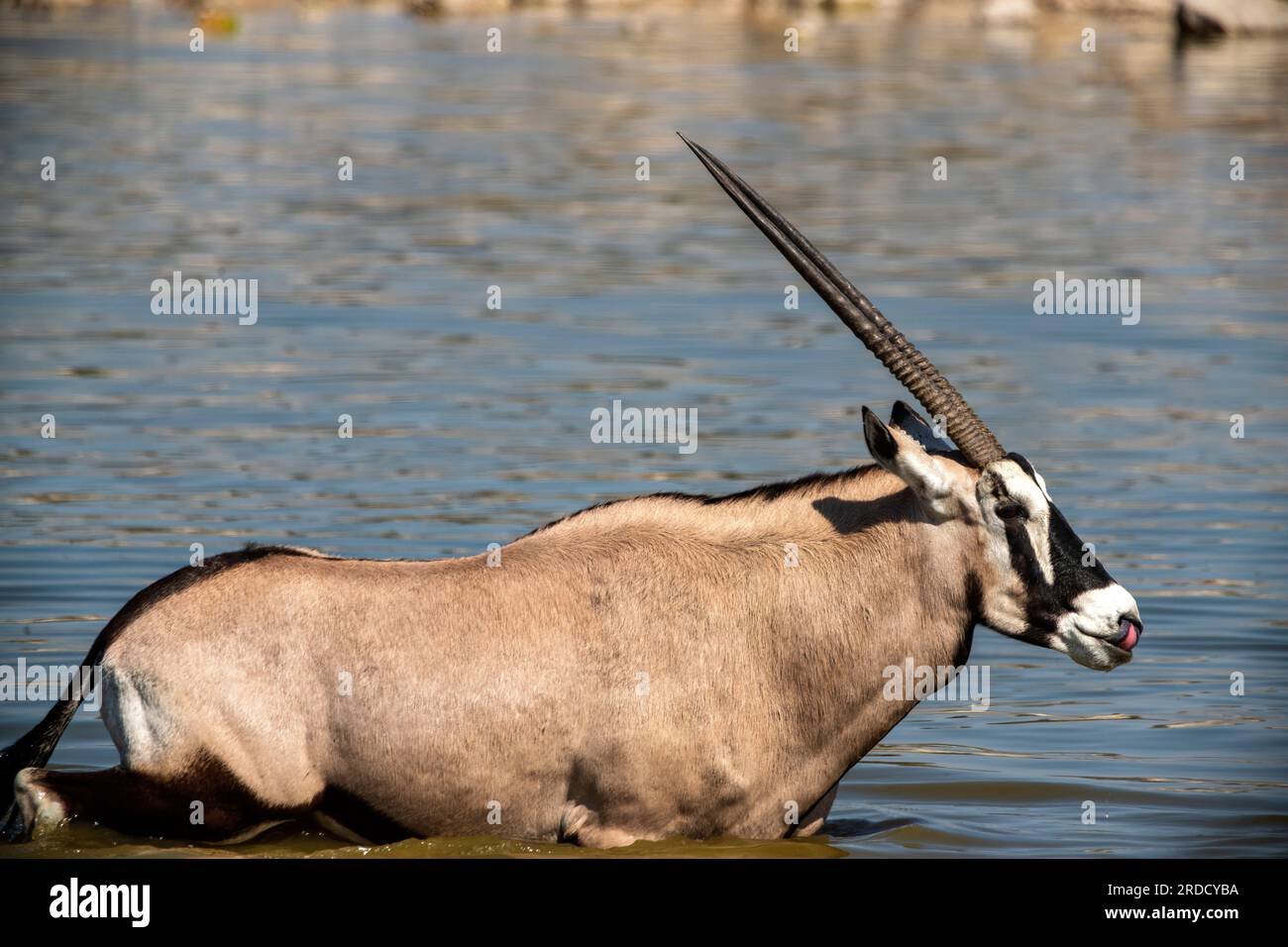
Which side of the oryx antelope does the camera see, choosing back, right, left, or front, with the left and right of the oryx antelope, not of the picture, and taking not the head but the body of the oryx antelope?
right
